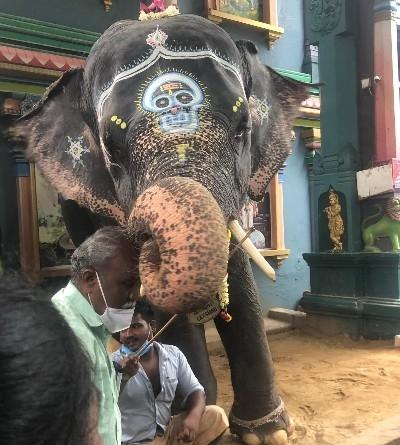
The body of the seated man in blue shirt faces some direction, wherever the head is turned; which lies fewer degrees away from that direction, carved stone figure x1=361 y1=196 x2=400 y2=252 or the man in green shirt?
the man in green shirt

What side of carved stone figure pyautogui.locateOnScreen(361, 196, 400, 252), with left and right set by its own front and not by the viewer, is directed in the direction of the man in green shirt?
right

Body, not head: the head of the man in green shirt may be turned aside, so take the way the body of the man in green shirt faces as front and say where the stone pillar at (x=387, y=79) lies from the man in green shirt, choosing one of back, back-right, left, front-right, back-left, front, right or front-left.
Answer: front-left

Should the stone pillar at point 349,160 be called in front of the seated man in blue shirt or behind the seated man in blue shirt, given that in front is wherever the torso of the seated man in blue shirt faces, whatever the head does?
behind

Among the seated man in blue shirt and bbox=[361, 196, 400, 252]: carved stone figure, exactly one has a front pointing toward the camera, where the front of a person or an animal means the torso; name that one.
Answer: the seated man in blue shirt

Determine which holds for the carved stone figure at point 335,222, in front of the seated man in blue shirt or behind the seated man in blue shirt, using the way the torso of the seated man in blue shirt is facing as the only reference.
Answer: behind

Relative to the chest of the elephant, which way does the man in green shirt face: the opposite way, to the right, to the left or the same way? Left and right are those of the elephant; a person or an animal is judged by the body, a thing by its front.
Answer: to the left

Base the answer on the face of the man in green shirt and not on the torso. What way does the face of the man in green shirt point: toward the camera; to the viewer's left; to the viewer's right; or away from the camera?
to the viewer's right

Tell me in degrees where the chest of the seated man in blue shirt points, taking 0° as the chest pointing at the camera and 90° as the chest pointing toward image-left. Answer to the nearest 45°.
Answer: approximately 0°

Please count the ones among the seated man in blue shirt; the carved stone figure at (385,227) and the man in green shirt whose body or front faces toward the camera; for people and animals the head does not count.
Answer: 1

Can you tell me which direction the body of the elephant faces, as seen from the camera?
toward the camera

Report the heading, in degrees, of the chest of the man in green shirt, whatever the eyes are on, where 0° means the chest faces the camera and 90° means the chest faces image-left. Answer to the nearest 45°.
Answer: approximately 270°

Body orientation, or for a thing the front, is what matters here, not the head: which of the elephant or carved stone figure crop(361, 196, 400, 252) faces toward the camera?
the elephant
